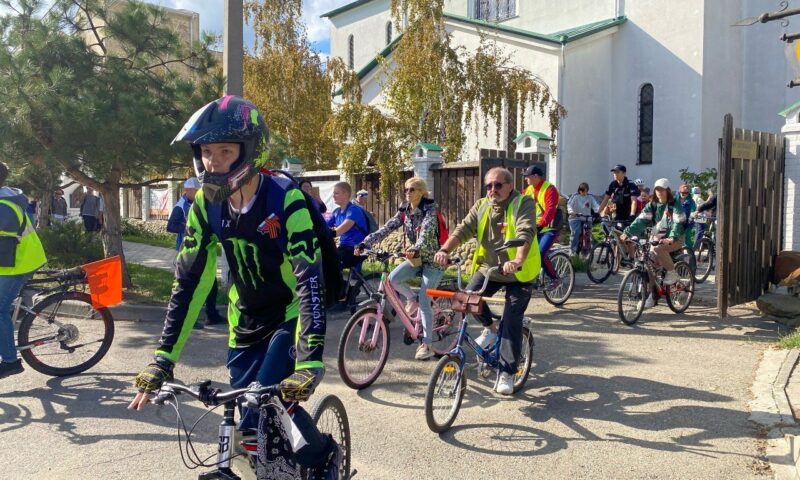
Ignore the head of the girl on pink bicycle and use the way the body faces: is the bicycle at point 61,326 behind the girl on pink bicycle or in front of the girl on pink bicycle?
in front

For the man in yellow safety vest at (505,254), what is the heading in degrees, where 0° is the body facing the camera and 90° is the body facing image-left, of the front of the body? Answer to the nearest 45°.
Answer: approximately 45°

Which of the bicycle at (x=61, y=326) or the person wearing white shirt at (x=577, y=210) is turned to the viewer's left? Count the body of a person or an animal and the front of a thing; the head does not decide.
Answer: the bicycle

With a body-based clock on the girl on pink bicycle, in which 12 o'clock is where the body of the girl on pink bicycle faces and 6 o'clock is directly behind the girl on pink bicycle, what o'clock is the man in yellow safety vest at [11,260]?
The man in yellow safety vest is roughly at 1 o'clock from the girl on pink bicycle.

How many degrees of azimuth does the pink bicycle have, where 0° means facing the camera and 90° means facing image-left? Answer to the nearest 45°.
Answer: approximately 45°

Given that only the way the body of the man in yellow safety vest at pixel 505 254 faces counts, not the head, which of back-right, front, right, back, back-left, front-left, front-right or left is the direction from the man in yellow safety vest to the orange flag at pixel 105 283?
front-right

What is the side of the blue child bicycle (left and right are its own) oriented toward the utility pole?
right

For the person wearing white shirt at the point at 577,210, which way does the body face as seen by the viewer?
toward the camera

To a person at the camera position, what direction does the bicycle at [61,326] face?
facing to the left of the viewer

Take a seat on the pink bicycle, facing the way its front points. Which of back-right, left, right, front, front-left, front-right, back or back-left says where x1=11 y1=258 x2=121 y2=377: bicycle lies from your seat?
front-right

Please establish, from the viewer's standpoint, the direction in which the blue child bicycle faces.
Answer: facing the viewer and to the left of the viewer

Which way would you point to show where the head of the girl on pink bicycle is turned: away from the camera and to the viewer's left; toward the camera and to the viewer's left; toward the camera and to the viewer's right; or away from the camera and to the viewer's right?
toward the camera and to the viewer's left

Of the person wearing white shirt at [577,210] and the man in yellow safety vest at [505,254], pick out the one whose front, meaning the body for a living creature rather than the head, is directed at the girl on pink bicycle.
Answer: the person wearing white shirt

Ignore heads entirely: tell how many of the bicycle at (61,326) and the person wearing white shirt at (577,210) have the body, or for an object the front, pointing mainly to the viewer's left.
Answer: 1

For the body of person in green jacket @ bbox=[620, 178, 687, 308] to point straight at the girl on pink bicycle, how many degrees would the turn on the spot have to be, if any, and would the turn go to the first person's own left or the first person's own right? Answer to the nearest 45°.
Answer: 0° — they already face them

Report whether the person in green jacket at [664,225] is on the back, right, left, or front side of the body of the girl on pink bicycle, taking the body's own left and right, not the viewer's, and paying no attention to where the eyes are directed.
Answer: back

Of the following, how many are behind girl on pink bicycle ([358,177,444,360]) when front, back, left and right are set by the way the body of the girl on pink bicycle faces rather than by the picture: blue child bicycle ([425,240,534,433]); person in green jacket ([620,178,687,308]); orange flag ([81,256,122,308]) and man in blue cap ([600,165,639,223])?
2
